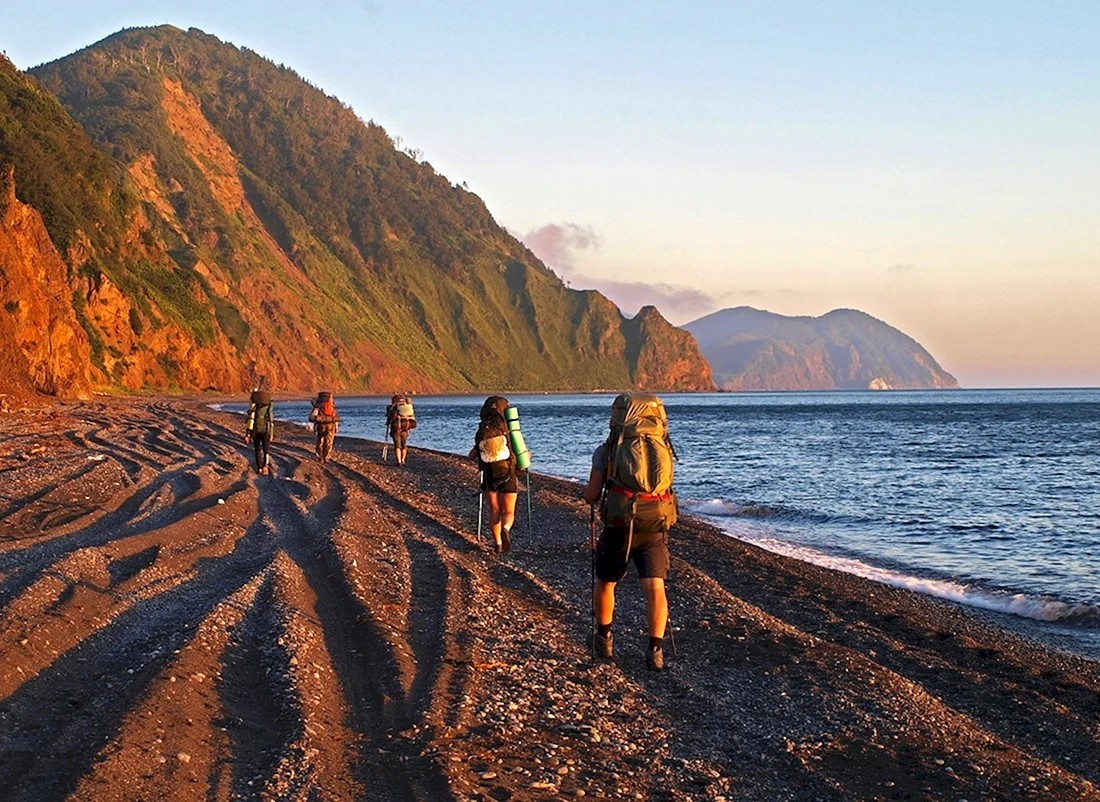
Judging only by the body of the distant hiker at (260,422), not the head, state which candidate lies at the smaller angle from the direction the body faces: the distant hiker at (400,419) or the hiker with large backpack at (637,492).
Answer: the distant hiker

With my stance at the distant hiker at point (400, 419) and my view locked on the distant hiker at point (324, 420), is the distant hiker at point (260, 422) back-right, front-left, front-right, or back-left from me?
front-left

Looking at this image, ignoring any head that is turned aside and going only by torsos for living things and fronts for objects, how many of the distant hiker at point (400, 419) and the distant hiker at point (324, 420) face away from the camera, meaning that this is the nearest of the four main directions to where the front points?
2

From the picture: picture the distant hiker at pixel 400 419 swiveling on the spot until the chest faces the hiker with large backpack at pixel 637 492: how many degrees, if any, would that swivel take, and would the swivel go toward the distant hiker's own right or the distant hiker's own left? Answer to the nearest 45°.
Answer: approximately 180°

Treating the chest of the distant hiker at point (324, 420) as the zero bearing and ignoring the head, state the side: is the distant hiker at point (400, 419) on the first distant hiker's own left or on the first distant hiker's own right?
on the first distant hiker's own right

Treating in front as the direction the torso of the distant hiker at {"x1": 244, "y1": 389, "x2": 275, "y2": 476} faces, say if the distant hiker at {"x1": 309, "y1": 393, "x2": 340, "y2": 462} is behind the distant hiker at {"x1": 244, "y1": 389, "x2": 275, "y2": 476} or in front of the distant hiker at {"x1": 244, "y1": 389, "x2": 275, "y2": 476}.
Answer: in front

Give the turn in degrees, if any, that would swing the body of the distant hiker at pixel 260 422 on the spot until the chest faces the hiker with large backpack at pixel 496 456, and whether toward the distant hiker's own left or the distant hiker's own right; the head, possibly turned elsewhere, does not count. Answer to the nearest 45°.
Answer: approximately 180°

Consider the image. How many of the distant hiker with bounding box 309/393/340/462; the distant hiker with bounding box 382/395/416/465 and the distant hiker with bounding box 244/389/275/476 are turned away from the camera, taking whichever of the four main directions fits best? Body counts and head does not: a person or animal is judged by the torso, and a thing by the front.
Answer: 3

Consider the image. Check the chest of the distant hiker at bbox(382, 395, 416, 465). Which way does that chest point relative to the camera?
away from the camera

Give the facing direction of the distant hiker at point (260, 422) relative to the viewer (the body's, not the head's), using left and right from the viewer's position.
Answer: facing away from the viewer

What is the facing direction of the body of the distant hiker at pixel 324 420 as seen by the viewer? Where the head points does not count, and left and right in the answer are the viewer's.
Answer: facing away from the viewer

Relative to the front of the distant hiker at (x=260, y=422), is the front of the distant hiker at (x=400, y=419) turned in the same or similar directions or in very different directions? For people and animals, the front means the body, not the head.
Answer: same or similar directions

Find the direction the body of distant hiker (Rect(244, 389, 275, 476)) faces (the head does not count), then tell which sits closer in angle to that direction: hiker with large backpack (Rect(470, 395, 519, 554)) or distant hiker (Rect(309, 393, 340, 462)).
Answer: the distant hiker

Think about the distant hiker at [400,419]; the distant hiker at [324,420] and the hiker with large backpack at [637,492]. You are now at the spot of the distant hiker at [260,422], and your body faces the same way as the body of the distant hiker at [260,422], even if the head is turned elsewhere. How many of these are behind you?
1

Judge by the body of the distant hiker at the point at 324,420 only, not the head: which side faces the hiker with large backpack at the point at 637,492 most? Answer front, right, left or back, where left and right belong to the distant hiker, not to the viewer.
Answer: back

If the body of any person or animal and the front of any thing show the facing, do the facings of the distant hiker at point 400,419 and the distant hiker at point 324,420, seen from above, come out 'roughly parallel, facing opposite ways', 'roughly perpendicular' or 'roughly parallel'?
roughly parallel
